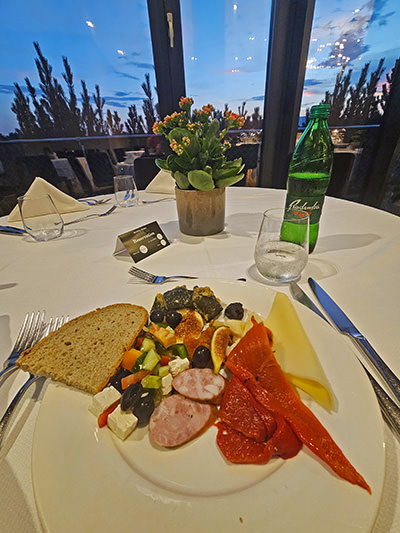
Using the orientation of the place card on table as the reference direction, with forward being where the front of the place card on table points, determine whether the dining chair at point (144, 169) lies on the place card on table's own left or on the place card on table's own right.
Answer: on the place card on table's own left

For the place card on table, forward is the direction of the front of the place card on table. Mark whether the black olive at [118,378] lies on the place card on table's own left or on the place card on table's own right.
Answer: on the place card on table's own right

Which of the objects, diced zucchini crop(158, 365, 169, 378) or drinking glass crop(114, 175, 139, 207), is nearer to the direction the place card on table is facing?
the diced zucchini

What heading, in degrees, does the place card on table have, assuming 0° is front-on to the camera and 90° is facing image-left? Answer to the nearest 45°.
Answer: approximately 315°

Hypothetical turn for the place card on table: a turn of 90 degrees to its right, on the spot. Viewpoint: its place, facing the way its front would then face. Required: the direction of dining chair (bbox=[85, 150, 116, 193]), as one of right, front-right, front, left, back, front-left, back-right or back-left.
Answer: back-right

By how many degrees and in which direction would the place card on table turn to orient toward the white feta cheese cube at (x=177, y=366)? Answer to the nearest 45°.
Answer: approximately 45° to its right
